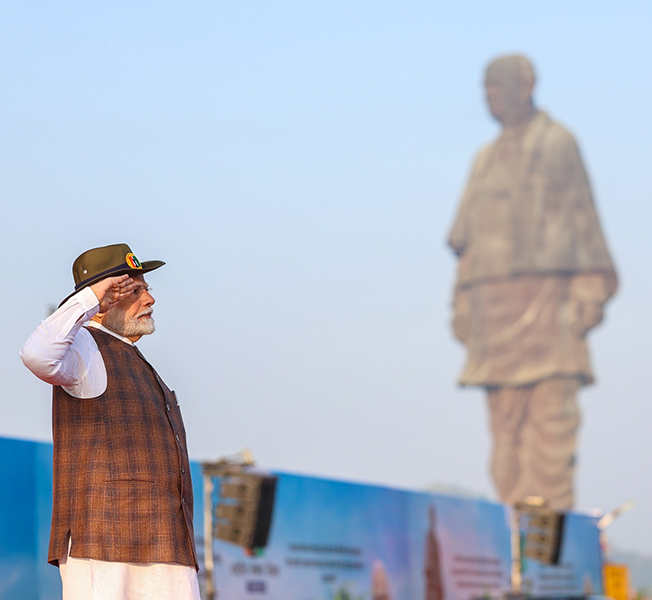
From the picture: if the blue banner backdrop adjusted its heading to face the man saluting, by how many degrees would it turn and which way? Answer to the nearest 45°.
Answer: approximately 45° to its right

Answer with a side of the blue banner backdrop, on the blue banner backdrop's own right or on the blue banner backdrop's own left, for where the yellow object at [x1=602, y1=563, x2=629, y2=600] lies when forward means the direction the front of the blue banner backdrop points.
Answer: on the blue banner backdrop's own left

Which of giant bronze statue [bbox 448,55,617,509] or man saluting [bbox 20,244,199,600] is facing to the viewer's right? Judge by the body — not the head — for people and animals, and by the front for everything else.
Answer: the man saluting

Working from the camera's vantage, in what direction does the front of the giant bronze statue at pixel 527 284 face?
facing the viewer and to the left of the viewer

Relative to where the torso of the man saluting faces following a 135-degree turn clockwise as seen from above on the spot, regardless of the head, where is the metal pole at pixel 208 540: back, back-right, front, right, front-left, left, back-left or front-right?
back-right

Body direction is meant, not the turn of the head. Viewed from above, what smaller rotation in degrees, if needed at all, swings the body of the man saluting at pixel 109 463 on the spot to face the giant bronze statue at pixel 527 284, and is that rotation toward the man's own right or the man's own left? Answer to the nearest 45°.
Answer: approximately 90° to the man's own left

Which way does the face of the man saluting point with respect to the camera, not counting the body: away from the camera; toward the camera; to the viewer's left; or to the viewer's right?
to the viewer's right

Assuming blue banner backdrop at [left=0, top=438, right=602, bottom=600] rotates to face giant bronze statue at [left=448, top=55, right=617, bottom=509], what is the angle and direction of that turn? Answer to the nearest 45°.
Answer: approximately 135° to its left

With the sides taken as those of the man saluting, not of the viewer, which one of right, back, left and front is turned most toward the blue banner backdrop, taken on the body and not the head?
left

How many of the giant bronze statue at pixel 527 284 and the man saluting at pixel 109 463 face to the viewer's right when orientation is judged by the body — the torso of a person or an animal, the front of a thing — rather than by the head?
1

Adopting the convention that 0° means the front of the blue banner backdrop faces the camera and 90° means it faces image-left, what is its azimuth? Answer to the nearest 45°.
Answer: approximately 315°

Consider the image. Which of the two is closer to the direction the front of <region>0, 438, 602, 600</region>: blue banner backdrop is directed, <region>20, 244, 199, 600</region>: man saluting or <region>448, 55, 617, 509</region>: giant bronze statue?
the man saluting

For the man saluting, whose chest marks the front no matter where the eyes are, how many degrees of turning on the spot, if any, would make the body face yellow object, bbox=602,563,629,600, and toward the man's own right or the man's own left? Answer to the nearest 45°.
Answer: approximately 45° to the man's own left

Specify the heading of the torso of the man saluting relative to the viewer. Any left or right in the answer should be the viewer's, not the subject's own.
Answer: facing to the right of the viewer

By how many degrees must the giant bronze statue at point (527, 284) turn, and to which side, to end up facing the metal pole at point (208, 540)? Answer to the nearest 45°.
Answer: approximately 45° to its left
